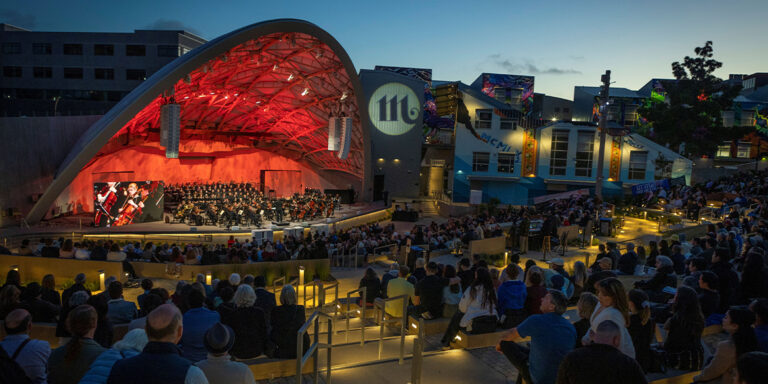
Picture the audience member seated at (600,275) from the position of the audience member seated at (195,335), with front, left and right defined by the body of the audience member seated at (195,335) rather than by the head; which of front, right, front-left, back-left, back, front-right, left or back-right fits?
right

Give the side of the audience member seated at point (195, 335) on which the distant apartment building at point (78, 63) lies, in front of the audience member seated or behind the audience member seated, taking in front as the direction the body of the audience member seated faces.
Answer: in front

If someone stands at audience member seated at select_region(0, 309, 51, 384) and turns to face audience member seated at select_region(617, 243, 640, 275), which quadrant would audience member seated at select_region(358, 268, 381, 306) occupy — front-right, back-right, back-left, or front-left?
front-left

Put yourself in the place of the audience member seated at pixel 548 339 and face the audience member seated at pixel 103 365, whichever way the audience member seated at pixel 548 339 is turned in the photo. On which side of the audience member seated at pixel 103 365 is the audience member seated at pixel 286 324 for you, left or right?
right

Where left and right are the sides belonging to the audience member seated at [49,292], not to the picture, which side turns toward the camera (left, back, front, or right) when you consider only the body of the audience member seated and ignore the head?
back

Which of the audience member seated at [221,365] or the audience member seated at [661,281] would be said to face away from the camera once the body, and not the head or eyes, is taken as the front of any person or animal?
the audience member seated at [221,365]

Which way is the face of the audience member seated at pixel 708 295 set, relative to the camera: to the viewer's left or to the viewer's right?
to the viewer's left

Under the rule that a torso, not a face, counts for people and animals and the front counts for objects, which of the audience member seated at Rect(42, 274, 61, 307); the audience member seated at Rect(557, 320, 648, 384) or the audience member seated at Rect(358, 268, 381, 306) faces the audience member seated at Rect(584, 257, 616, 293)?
the audience member seated at Rect(557, 320, 648, 384)

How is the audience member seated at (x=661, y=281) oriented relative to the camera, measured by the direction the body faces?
to the viewer's left

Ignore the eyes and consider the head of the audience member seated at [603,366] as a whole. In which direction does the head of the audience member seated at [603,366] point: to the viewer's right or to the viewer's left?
to the viewer's left

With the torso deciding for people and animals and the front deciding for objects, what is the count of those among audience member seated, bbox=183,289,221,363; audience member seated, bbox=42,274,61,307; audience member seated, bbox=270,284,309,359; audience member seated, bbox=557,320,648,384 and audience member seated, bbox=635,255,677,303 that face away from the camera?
4

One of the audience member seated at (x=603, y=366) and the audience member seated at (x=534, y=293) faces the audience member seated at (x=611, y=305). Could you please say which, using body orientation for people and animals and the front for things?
the audience member seated at (x=603, y=366)

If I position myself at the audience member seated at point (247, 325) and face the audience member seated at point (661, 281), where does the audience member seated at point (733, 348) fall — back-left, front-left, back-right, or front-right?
front-right

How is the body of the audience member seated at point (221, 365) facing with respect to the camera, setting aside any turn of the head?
away from the camera

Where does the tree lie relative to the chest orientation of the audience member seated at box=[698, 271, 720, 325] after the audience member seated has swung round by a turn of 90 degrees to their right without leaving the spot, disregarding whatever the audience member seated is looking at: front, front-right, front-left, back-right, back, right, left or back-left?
front-left

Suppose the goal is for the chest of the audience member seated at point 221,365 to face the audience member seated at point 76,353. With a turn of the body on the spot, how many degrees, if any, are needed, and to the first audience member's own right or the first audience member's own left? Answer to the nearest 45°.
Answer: approximately 45° to the first audience member's own left
